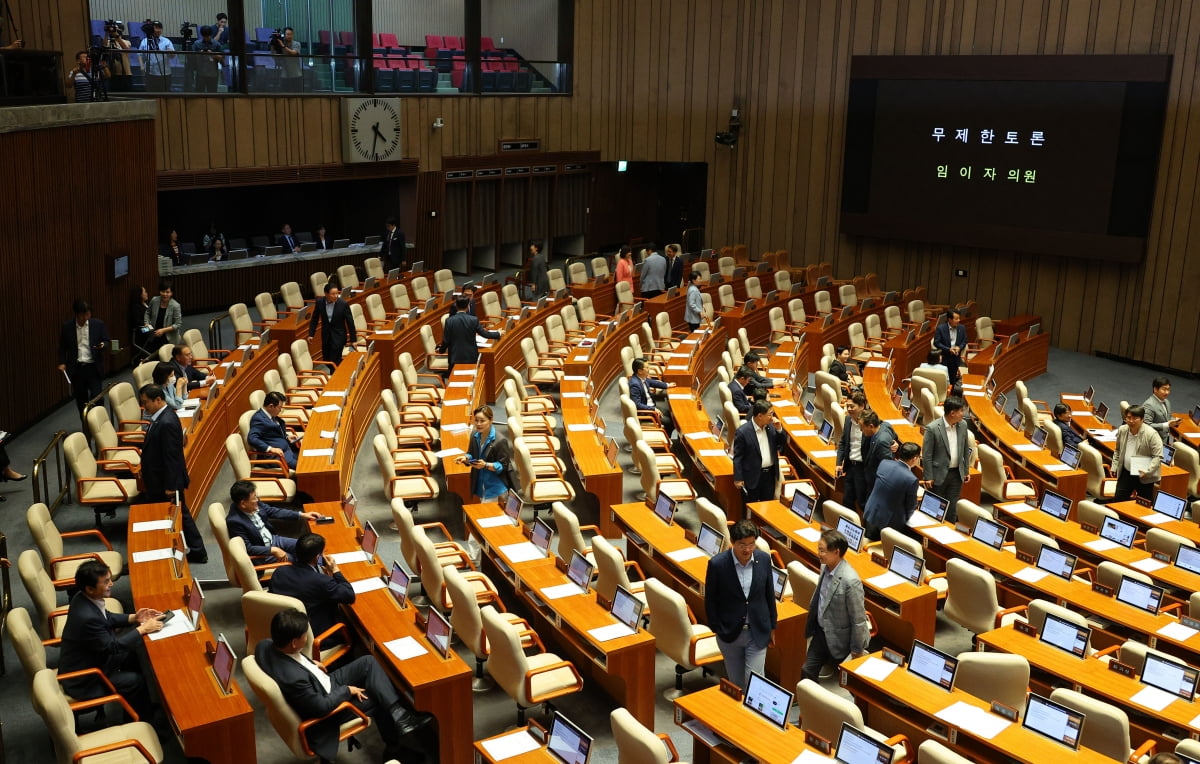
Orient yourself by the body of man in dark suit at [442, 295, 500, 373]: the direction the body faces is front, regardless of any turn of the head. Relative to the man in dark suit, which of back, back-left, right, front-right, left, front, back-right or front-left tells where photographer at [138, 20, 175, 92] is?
front-left

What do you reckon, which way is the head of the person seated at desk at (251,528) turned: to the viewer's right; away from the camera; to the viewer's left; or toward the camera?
to the viewer's right

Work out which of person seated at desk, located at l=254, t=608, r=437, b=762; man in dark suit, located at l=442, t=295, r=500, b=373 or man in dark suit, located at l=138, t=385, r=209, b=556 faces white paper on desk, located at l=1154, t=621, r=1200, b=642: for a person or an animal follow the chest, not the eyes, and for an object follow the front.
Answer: the person seated at desk

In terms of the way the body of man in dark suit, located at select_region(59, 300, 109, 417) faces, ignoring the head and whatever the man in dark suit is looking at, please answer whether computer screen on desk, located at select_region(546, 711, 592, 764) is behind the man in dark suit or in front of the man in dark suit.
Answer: in front

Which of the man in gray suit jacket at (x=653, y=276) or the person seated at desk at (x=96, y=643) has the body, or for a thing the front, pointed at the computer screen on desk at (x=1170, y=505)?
the person seated at desk

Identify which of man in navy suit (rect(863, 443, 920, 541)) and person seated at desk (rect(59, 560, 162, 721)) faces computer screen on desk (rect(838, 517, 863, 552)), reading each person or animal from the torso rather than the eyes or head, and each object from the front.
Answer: the person seated at desk

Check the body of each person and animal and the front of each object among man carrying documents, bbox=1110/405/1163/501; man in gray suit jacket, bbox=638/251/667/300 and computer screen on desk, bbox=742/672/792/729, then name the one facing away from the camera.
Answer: the man in gray suit jacket

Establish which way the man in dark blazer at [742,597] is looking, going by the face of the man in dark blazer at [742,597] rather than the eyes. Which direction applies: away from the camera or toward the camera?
toward the camera

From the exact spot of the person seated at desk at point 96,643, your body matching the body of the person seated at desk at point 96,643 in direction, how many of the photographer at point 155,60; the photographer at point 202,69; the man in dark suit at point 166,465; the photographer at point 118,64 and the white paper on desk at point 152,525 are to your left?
5

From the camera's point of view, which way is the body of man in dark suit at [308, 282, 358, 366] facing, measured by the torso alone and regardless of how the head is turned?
toward the camera

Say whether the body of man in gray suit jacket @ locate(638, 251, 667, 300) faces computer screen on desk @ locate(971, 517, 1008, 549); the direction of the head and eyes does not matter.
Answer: no

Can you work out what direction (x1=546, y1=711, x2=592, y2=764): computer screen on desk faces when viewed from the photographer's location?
facing the viewer and to the left of the viewer

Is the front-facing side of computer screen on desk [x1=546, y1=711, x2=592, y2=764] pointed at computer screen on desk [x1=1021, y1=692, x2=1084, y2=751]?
no

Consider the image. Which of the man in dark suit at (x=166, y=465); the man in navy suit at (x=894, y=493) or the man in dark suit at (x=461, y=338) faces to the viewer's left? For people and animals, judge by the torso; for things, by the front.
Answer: the man in dark suit at (x=166, y=465)

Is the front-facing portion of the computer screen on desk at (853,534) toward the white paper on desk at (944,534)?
no

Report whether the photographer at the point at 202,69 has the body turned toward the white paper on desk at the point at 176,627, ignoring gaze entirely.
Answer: yes

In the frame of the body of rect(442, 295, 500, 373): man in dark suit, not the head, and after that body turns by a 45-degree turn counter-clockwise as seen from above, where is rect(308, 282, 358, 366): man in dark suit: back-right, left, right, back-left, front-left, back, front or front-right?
front-left
